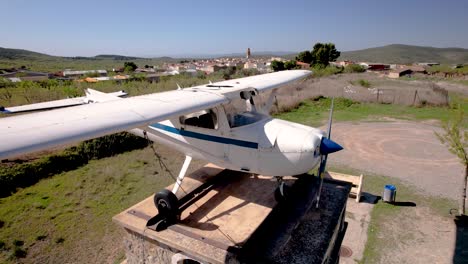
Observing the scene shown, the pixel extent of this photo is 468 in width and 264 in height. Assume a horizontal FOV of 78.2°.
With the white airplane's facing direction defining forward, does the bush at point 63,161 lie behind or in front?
behind

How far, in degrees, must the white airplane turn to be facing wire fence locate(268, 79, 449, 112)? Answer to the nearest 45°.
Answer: approximately 90° to its left

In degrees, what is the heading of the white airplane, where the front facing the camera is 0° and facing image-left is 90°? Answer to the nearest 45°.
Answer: approximately 315°

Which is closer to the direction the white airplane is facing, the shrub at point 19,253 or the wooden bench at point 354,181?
the wooden bench
